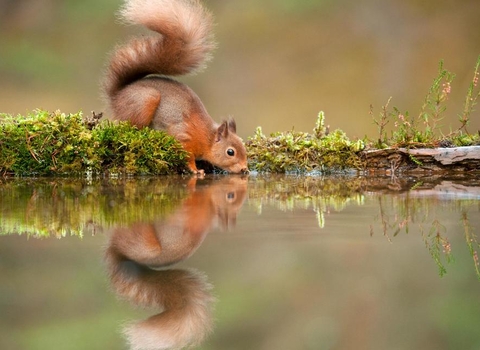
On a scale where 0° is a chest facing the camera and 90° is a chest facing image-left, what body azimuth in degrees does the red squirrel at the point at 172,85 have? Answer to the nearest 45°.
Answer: approximately 270°

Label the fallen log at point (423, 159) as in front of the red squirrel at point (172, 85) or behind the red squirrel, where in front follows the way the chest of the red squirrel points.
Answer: in front
